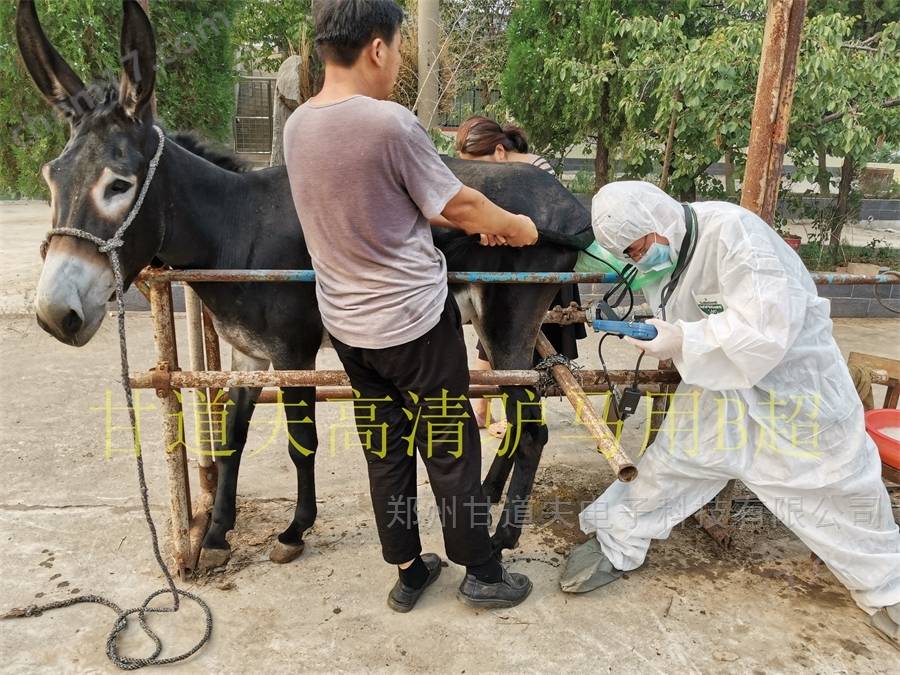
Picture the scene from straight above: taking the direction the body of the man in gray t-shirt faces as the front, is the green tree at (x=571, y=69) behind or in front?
in front

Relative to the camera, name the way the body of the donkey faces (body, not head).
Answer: to the viewer's left

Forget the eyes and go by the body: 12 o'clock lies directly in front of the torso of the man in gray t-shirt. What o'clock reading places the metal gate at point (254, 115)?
The metal gate is roughly at 10 o'clock from the man in gray t-shirt.

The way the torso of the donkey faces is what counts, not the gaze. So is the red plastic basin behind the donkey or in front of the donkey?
behind

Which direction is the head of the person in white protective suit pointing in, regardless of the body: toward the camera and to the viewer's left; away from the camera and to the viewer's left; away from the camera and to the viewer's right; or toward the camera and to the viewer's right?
toward the camera and to the viewer's left

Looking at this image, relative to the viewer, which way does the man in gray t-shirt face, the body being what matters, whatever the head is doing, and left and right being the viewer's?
facing away from the viewer and to the right of the viewer

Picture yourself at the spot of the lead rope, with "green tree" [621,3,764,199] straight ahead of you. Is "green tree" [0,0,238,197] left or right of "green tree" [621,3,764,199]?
left

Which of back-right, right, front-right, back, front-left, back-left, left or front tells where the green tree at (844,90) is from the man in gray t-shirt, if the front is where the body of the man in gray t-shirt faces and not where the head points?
front
